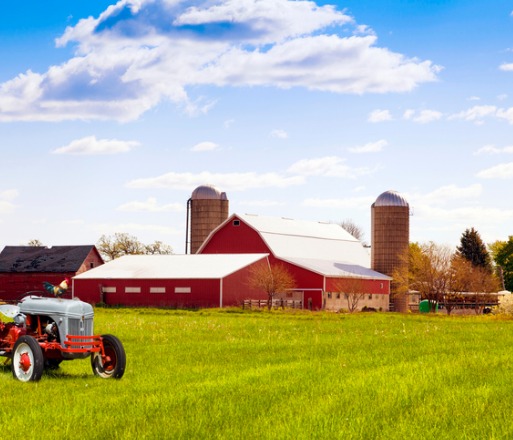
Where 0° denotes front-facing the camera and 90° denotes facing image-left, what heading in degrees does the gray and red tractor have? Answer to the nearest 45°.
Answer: approximately 315°
